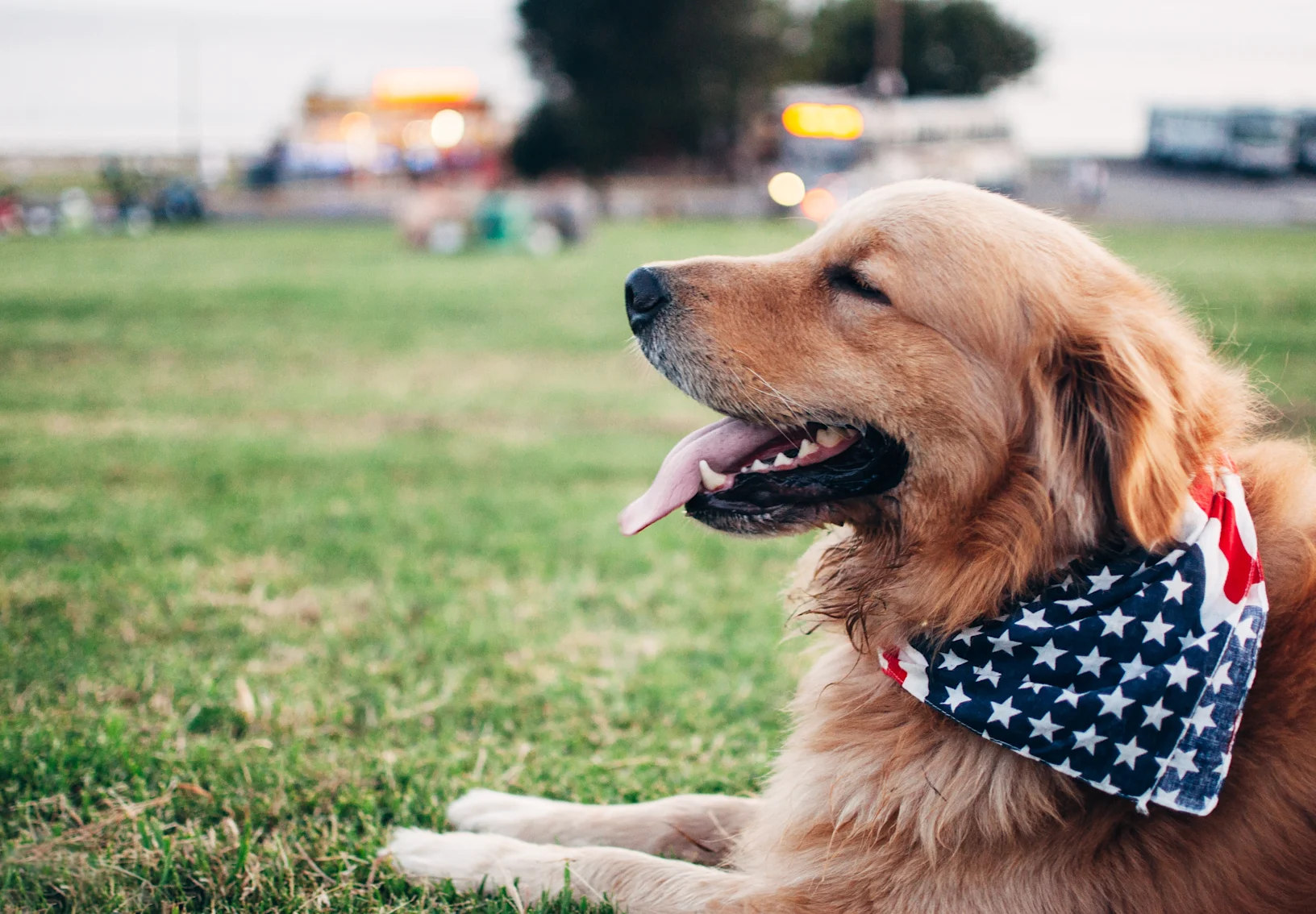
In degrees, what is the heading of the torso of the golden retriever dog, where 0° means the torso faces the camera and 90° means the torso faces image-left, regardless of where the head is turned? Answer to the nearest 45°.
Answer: approximately 90°

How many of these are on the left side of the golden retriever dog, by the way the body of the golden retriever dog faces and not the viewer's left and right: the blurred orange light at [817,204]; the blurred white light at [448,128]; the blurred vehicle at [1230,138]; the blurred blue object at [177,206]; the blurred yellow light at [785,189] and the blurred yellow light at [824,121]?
0

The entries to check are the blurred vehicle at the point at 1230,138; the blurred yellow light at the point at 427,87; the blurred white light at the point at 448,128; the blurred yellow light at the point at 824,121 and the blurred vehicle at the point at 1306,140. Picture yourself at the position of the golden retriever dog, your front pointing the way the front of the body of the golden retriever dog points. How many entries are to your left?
0

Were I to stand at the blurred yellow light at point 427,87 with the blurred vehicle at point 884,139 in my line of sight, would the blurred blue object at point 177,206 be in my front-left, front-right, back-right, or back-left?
back-right

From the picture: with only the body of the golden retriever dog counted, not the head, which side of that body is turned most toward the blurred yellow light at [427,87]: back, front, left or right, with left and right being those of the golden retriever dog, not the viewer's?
right

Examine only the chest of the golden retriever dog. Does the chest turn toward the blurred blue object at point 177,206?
no

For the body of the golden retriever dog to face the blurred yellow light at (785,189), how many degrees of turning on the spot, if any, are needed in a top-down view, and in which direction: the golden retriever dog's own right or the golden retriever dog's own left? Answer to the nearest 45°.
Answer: approximately 90° to the golden retriever dog's own right

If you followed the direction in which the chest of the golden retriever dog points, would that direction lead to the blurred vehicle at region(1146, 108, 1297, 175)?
no

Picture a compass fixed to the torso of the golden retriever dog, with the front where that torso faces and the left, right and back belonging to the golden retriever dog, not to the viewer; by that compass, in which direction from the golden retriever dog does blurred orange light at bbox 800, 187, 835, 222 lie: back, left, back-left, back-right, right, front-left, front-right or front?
right

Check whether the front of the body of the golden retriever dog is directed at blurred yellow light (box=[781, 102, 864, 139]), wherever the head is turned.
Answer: no

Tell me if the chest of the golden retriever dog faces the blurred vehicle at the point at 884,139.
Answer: no
